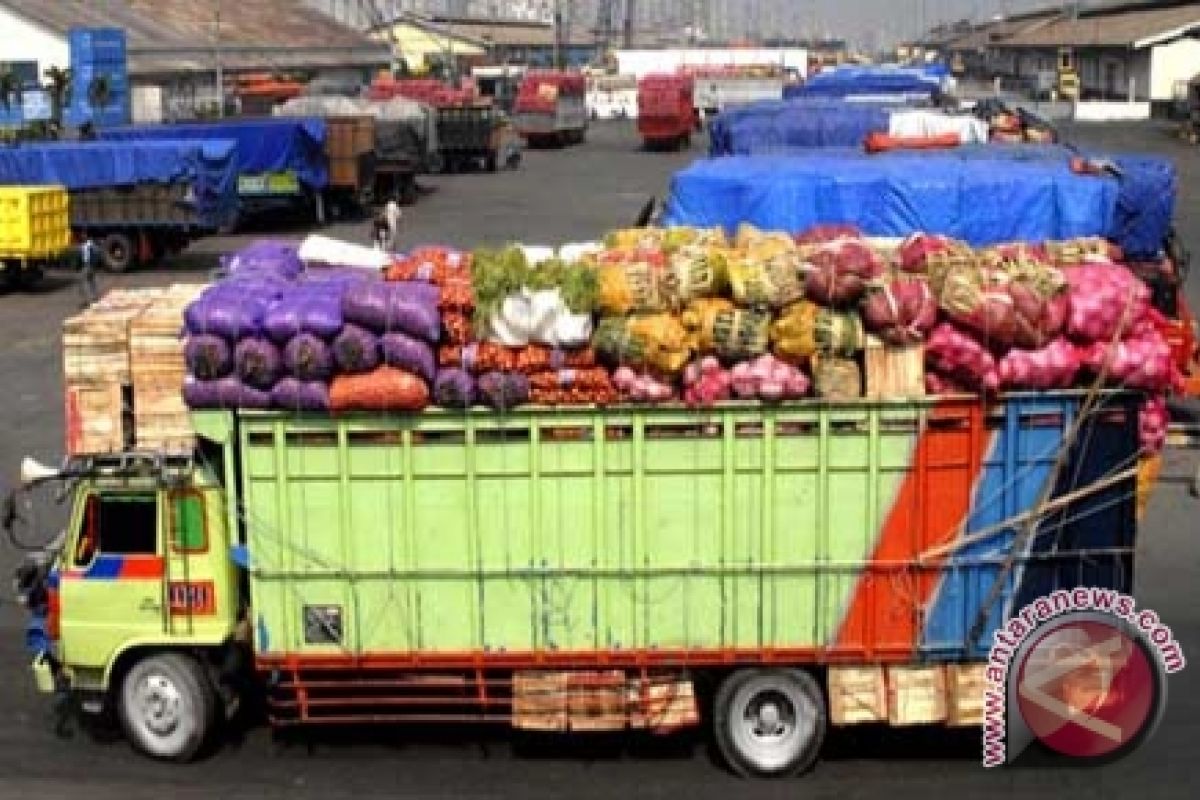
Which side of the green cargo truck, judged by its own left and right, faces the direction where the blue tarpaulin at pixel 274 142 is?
right

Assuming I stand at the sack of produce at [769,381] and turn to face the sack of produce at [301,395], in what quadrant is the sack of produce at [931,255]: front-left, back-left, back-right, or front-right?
back-right

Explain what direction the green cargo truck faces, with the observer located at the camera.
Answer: facing to the left of the viewer

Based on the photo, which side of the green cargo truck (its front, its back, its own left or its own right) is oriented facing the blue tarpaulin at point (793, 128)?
right

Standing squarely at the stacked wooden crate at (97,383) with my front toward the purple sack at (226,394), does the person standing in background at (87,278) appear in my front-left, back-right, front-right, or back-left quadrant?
back-left
